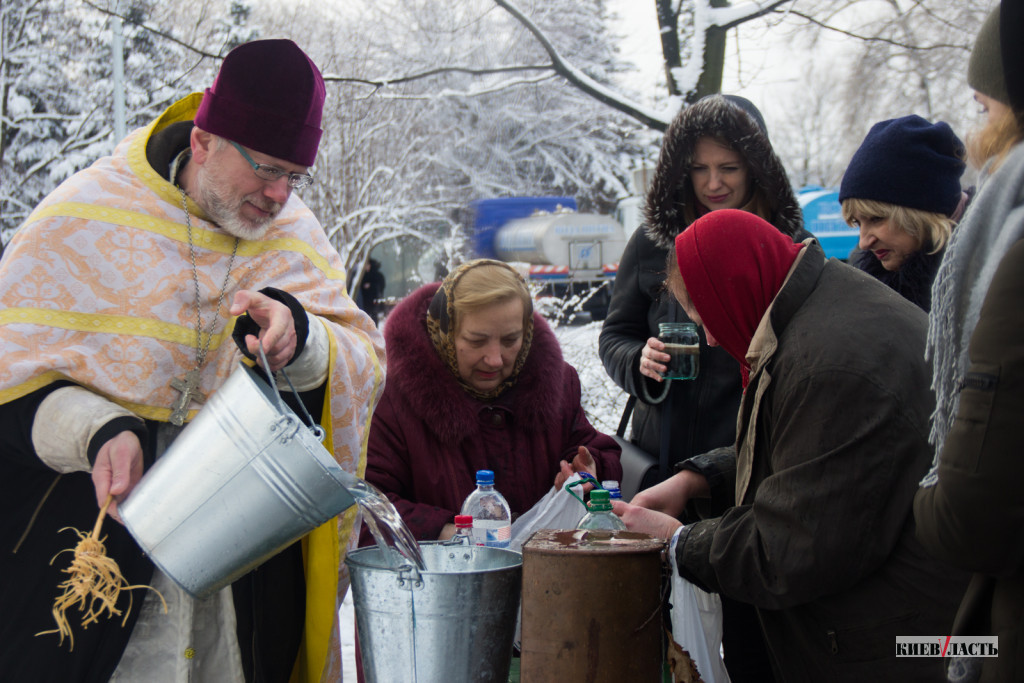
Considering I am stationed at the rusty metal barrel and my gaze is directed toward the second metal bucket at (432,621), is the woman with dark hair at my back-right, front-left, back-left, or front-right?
back-right

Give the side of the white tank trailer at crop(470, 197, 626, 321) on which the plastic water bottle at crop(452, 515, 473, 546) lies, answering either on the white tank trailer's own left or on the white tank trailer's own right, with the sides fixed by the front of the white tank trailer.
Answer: on the white tank trailer's own left

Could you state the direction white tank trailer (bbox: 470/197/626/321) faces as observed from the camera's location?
facing away from the viewer and to the left of the viewer

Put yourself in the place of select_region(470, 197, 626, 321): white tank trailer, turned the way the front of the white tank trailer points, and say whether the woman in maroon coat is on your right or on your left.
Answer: on your left

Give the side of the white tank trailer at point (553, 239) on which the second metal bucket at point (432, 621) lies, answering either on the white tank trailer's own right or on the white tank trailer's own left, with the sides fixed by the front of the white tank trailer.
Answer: on the white tank trailer's own left

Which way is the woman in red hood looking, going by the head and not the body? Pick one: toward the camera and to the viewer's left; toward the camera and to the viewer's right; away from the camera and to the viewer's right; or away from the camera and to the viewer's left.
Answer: away from the camera and to the viewer's left

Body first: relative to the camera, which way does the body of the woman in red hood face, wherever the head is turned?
to the viewer's left
